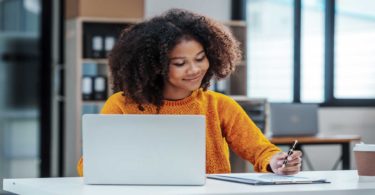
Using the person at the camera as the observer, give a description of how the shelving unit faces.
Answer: facing the viewer and to the right of the viewer

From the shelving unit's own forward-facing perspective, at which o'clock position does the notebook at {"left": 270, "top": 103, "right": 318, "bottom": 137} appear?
The notebook is roughly at 11 o'clock from the shelving unit.

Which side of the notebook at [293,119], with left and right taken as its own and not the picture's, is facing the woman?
back

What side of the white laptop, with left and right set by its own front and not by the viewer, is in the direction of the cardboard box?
front

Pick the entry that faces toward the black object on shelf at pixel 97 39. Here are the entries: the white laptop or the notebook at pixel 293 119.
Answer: the white laptop

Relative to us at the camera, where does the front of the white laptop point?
facing away from the viewer

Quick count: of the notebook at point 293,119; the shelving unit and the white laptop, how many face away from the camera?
2

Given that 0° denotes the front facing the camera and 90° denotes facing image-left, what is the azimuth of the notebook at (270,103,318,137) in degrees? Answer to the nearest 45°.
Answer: approximately 180°

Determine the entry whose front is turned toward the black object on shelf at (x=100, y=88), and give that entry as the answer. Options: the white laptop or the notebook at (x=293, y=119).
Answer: the white laptop

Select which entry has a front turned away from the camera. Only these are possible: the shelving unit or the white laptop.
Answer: the white laptop

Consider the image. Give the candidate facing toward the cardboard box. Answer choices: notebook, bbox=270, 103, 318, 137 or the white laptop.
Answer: the white laptop

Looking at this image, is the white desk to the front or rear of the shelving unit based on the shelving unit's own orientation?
to the front

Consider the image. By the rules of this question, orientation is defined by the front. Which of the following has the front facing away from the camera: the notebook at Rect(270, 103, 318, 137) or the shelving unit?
the notebook
